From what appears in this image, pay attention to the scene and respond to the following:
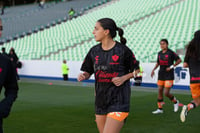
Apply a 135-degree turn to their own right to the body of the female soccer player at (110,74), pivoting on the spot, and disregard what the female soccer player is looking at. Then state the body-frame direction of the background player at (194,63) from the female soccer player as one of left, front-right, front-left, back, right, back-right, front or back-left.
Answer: front-right

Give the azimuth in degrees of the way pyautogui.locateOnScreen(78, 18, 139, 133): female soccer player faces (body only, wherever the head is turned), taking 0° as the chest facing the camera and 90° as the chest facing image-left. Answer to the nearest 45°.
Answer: approximately 45°
